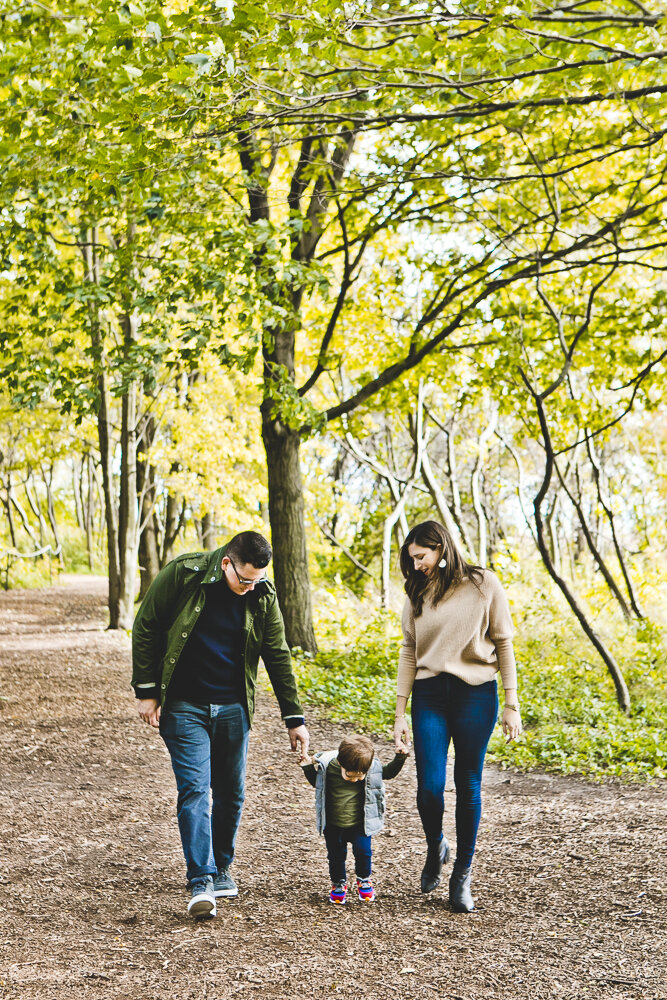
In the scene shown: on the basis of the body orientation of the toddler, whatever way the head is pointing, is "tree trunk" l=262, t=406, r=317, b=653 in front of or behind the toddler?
behind

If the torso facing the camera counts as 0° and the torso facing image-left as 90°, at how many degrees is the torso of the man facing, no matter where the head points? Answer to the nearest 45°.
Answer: approximately 0°

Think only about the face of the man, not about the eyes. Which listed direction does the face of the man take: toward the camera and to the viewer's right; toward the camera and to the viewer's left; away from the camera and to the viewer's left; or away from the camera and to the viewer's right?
toward the camera and to the viewer's right

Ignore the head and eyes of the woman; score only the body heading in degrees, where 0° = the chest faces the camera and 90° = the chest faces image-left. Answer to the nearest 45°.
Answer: approximately 0°

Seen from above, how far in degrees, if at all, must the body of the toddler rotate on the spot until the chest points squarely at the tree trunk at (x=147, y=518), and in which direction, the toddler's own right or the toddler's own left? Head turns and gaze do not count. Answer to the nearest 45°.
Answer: approximately 180°

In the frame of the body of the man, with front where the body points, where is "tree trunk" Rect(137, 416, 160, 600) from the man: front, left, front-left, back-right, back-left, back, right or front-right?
back

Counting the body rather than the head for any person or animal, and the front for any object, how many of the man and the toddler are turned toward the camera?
2
